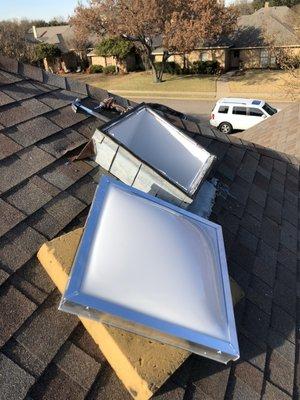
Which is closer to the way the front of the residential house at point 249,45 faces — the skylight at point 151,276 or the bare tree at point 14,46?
the skylight

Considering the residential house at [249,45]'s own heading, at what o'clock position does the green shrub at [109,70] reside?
The green shrub is roughly at 3 o'clock from the residential house.

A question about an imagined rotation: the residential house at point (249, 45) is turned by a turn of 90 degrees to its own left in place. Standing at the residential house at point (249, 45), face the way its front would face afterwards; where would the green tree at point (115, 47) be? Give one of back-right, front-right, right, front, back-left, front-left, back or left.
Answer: back

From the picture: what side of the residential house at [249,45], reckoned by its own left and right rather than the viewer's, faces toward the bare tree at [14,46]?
right

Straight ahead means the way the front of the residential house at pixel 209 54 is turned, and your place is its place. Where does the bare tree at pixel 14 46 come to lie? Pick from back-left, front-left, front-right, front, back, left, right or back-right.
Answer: right

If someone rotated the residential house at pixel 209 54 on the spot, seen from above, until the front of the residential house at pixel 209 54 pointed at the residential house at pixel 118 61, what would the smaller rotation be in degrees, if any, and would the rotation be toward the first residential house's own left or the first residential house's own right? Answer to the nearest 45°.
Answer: approximately 90° to the first residential house's own right

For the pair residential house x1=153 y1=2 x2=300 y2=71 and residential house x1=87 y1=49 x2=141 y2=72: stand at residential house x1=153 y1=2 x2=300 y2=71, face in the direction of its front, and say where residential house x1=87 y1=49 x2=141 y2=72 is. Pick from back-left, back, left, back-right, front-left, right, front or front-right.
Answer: right

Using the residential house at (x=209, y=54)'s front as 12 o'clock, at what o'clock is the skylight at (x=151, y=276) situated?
The skylight is roughly at 12 o'clock from the residential house.

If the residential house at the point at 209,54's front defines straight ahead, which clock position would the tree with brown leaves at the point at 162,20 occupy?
The tree with brown leaves is roughly at 1 o'clock from the residential house.

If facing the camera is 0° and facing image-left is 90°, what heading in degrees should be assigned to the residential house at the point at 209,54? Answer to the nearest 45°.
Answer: approximately 0°
